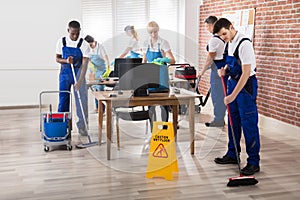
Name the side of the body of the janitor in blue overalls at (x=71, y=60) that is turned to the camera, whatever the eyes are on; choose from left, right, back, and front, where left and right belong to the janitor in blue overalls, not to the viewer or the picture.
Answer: front

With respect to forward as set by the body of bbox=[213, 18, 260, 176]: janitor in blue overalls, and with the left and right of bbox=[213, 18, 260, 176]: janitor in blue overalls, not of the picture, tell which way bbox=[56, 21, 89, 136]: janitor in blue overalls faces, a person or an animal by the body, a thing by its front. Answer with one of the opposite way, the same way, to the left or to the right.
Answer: to the left

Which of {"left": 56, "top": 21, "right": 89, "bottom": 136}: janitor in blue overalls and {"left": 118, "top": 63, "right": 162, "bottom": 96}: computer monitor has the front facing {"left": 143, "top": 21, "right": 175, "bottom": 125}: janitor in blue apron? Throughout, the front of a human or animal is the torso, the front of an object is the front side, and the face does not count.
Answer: the computer monitor

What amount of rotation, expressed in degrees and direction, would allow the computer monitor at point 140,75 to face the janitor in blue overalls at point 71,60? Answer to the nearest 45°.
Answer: approximately 45° to its left

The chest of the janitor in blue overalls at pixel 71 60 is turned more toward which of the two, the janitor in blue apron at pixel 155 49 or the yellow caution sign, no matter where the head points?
the yellow caution sign

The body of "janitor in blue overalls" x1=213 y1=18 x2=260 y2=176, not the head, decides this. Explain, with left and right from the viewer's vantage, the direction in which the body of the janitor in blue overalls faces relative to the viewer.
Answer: facing the viewer and to the left of the viewer

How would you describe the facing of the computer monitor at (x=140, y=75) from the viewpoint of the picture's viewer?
facing away from the viewer

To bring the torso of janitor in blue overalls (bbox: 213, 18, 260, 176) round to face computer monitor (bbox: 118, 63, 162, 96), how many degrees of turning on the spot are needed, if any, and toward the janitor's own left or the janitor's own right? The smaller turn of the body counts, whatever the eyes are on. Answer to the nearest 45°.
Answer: approximately 45° to the janitor's own right

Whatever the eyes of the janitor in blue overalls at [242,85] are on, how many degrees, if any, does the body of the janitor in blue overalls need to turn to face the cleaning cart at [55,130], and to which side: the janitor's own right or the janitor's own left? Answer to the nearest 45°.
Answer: approximately 45° to the janitor's own right

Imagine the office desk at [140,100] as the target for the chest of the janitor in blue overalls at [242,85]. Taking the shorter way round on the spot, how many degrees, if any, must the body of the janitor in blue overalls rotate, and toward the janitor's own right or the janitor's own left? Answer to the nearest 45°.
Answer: approximately 45° to the janitor's own right

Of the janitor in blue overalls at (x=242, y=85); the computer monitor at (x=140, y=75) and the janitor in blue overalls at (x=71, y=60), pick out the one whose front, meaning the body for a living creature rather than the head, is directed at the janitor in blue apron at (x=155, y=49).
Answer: the computer monitor

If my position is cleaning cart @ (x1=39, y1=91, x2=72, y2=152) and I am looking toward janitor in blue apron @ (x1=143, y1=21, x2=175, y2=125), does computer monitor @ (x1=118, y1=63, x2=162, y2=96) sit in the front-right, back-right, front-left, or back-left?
front-right

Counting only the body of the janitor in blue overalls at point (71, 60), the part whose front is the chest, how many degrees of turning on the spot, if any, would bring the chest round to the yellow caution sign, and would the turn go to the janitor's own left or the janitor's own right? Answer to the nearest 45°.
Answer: approximately 45° to the janitor's own left

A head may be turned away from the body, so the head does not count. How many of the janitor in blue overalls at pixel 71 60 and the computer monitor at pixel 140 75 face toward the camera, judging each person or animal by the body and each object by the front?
1

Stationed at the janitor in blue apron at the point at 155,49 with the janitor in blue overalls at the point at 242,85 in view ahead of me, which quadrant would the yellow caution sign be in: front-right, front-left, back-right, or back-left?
front-right

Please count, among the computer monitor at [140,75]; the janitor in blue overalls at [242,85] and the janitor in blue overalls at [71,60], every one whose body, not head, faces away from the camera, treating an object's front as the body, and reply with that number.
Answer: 1
